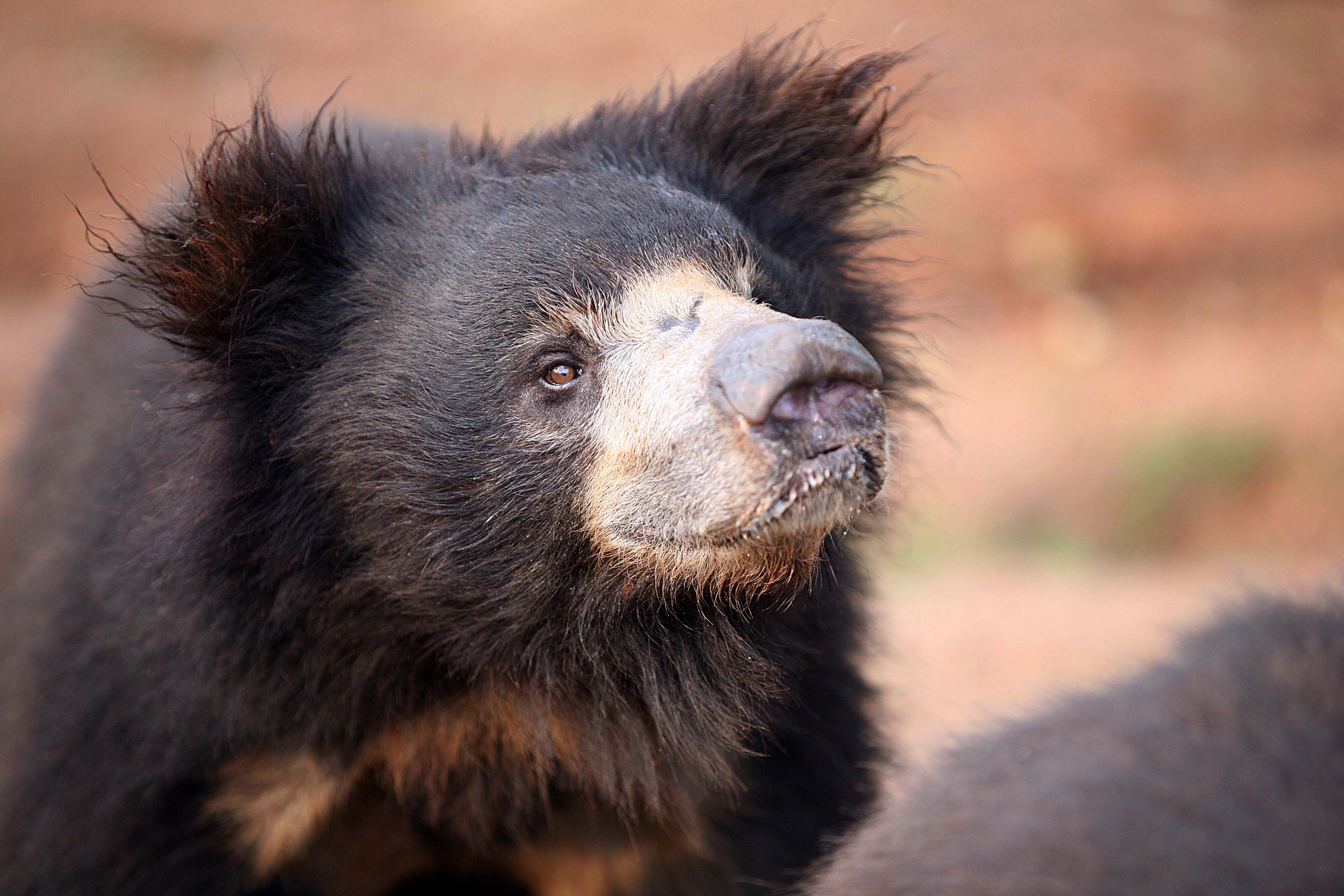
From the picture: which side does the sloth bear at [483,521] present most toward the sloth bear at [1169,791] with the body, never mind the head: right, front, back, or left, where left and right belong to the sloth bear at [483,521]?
front

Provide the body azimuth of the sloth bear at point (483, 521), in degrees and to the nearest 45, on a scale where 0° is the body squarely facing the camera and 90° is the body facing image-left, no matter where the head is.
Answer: approximately 315°
